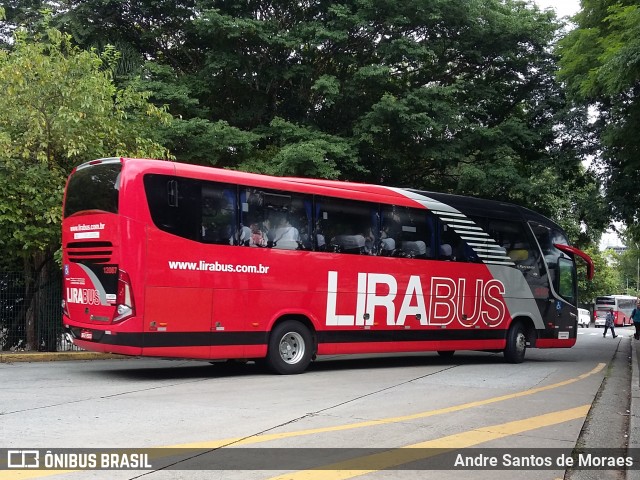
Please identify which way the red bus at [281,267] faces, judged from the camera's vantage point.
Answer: facing away from the viewer and to the right of the viewer

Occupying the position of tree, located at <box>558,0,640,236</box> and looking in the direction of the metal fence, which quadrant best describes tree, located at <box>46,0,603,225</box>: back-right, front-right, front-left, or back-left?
front-right

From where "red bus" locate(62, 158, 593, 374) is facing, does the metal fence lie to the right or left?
on its left

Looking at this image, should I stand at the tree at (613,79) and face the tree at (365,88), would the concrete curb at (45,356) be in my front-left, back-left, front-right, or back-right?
front-left

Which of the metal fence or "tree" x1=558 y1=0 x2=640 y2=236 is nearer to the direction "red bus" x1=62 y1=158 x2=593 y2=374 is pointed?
the tree

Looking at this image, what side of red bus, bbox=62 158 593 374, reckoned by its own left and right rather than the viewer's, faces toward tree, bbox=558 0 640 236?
front

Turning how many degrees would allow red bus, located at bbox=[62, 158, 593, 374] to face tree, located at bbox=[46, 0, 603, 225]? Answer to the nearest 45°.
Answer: approximately 45° to its left
